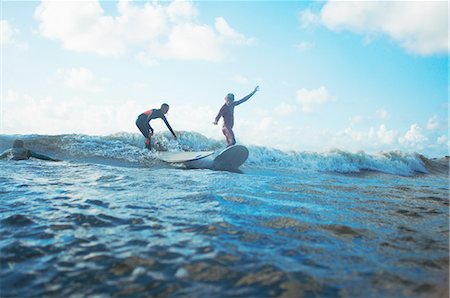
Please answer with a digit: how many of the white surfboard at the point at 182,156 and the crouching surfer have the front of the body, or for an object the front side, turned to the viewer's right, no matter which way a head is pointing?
2

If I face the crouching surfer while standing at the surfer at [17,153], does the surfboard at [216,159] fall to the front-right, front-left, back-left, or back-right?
front-right

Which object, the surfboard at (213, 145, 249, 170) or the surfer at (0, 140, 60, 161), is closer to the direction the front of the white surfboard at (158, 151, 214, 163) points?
the surfboard

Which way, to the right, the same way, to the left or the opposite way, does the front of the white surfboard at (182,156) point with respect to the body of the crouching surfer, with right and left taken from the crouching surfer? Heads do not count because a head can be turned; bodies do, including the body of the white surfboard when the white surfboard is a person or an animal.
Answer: the same way

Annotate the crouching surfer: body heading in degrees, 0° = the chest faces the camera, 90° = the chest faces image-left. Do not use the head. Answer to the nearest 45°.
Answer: approximately 270°

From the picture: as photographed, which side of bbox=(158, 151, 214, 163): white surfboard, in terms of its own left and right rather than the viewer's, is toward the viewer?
right

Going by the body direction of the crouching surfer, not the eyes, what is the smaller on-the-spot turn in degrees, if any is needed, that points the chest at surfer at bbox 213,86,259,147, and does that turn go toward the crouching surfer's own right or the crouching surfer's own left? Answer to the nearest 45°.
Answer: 0° — they already face them

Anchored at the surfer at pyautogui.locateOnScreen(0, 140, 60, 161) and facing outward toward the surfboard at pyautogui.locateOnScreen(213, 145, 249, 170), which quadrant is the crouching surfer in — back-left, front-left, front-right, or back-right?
front-left

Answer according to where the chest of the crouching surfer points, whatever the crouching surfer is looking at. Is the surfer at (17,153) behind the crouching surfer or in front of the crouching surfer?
behind
